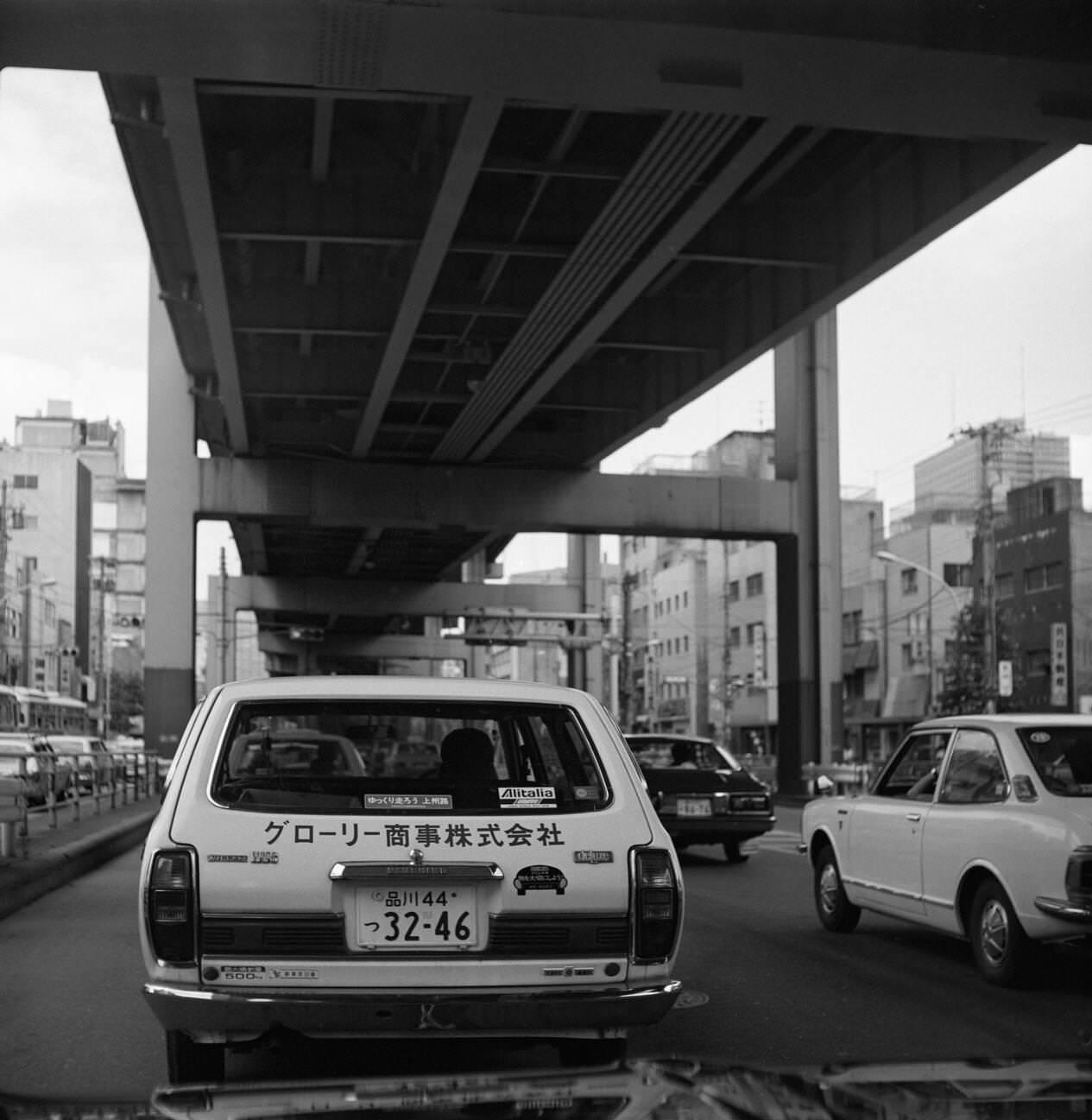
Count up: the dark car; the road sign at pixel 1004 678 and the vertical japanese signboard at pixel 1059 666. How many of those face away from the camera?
1

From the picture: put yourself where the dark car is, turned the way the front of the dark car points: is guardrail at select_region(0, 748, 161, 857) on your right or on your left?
on your left

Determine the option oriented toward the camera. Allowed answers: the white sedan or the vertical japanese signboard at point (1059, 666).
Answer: the vertical japanese signboard

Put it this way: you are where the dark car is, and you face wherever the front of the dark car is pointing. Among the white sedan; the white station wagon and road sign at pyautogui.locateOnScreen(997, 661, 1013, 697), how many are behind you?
2

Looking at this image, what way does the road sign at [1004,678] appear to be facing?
toward the camera

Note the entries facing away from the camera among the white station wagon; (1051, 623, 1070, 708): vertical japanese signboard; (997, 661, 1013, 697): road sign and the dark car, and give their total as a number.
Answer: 2

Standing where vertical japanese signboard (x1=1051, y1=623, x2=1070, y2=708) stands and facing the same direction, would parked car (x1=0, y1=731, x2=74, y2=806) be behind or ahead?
ahead

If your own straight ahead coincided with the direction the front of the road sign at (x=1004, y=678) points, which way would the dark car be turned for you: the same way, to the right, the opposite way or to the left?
the opposite way

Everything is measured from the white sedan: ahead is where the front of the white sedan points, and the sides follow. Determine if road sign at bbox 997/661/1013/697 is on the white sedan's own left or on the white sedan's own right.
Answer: on the white sedan's own right

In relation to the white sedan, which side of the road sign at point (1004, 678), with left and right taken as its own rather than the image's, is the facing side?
front

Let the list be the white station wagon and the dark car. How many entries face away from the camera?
2

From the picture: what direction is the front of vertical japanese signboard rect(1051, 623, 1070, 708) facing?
toward the camera

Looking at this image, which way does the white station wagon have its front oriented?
away from the camera

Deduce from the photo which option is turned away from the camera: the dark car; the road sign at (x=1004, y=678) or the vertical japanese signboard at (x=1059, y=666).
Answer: the dark car
